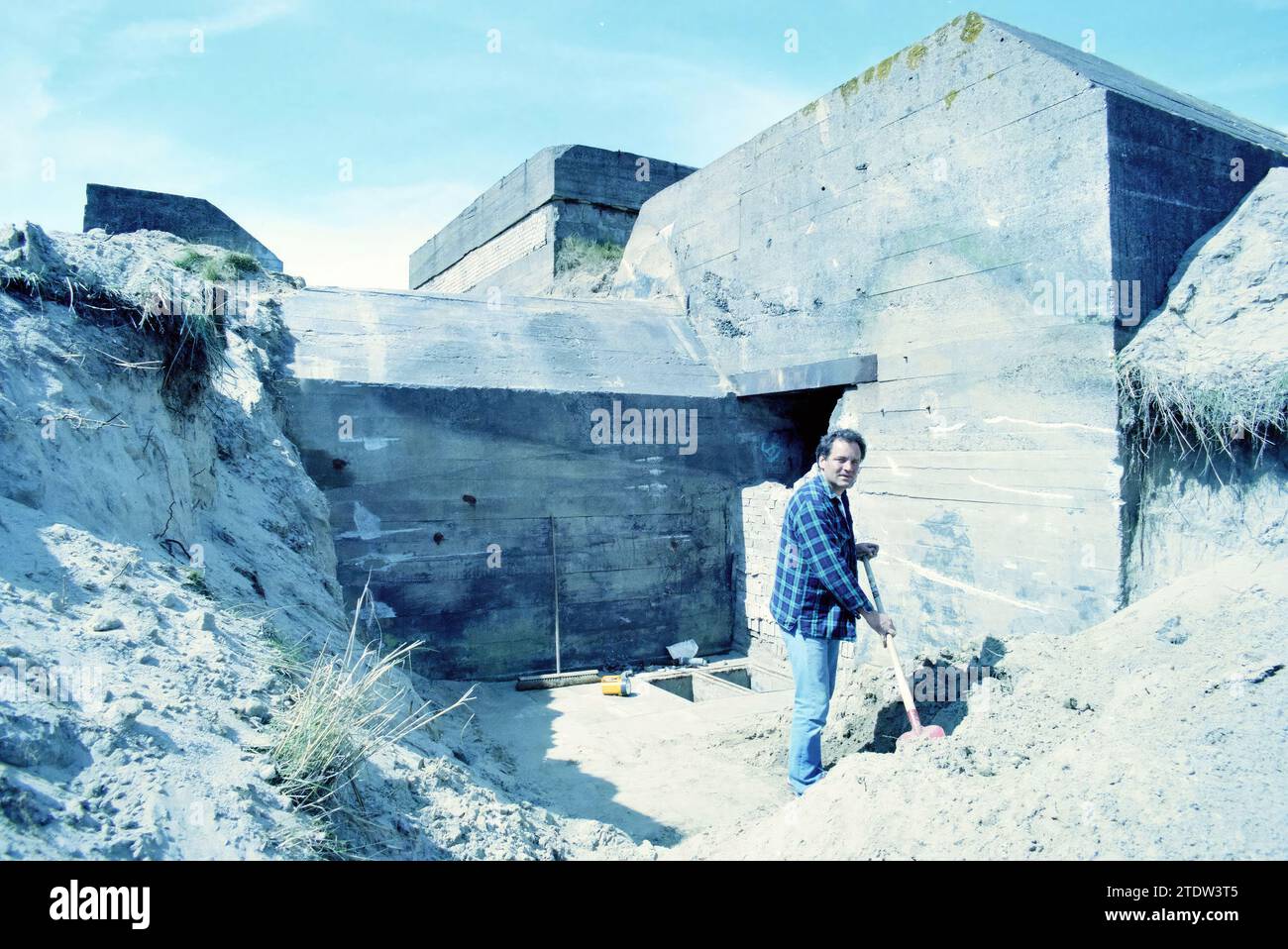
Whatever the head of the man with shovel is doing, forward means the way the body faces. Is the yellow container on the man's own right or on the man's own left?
on the man's own left

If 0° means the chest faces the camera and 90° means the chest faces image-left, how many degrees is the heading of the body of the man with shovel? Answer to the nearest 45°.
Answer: approximately 270°
